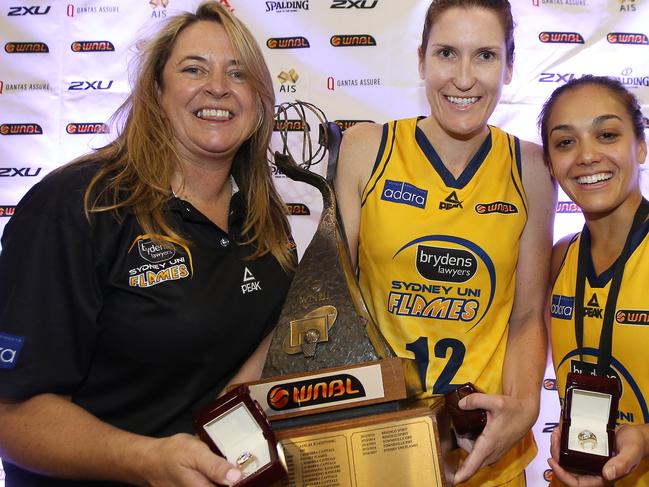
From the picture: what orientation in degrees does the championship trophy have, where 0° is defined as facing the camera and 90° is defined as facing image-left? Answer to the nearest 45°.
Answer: approximately 0°

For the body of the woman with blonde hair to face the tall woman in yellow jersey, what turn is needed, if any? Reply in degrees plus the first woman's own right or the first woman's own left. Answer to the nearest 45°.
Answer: approximately 45° to the first woman's own left
